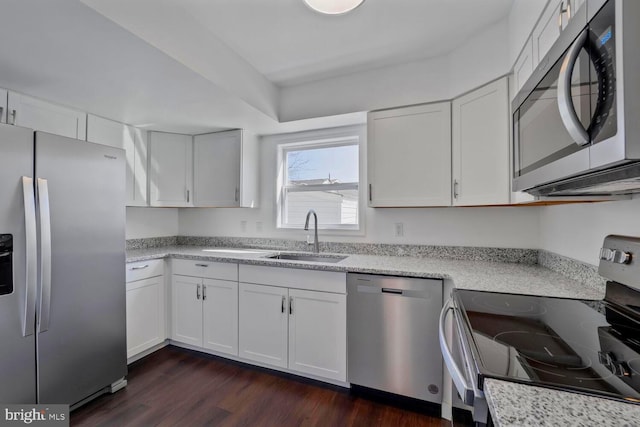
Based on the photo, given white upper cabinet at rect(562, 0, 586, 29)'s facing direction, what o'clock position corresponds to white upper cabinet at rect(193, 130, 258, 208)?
white upper cabinet at rect(193, 130, 258, 208) is roughly at 12 o'clock from white upper cabinet at rect(562, 0, 586, 29).

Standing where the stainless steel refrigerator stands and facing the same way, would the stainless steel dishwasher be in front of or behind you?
in front

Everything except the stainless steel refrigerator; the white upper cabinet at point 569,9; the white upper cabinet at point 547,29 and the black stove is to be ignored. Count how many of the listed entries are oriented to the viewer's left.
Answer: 3

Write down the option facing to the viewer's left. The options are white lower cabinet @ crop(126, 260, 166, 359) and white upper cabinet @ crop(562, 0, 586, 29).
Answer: the white upper cabinet

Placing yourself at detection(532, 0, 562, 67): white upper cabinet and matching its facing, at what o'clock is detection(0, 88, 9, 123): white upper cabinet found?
detection(0, 88, 9, 123): white upper cabinet is roughly at 11 o'clock from detection(532, 0, 562, 67): white upper cabinet.

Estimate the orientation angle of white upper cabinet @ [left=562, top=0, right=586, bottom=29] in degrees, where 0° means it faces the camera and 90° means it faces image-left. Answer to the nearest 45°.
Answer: approximately 90°

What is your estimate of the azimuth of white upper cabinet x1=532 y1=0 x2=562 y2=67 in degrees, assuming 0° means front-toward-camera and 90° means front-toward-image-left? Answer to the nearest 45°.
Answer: approximately 90°

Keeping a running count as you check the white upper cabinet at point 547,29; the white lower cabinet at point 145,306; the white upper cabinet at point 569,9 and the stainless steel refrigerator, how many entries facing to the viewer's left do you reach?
2

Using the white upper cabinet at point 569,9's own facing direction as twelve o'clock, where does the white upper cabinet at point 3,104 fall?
the white upper cabinet at point 3,104 is roughly at 11 o'clock from the white upper cabinet at point 569,9.

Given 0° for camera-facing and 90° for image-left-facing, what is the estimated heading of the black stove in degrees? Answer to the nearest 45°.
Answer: approximately 90°

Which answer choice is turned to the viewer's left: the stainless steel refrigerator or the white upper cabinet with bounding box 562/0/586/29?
the white upper cabinet
